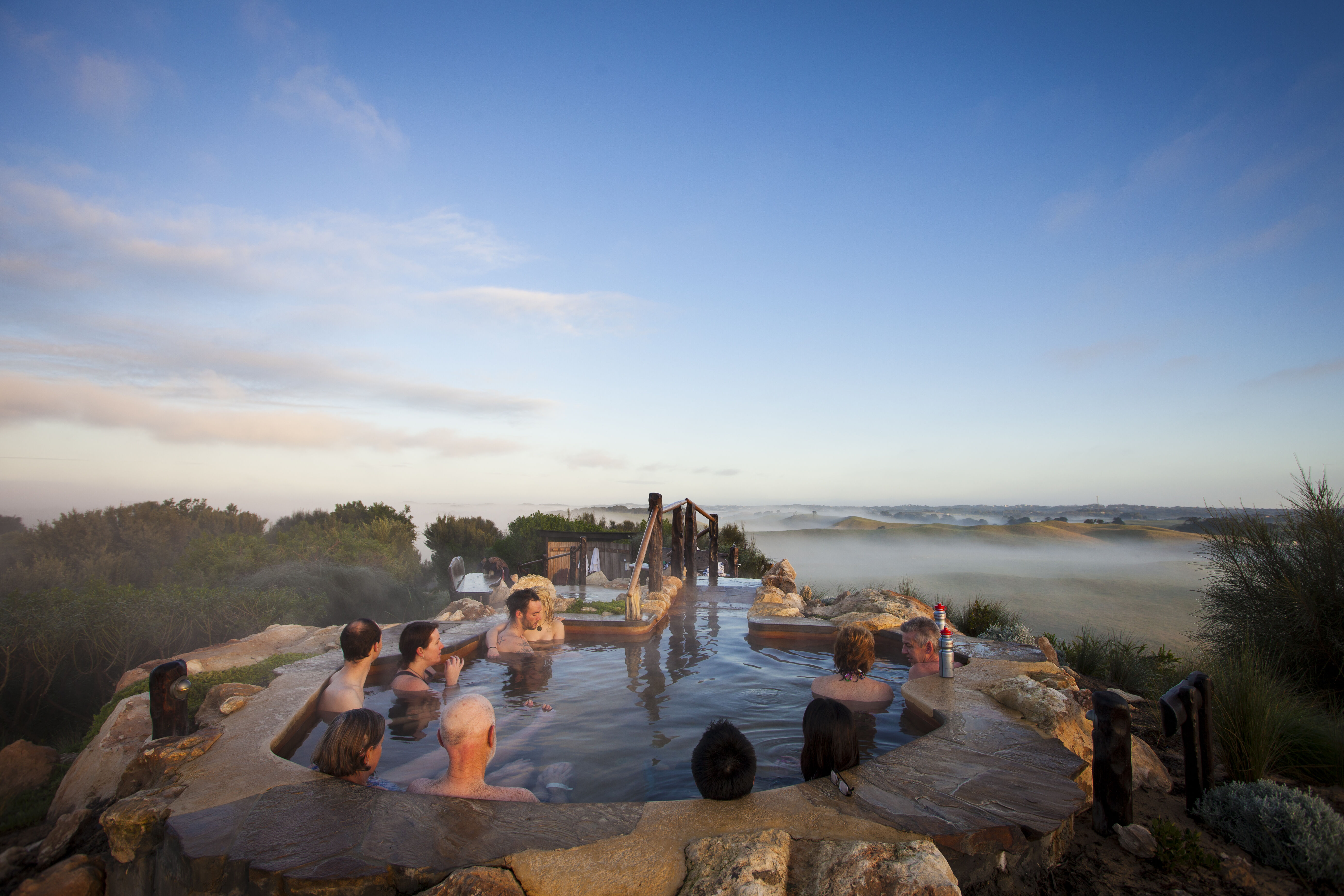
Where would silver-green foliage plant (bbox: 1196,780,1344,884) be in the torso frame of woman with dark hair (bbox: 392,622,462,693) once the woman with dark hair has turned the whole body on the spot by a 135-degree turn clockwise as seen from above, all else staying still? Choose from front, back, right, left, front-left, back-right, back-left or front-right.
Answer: left

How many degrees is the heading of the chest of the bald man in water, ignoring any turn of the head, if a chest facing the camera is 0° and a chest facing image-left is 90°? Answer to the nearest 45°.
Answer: approximately 180°

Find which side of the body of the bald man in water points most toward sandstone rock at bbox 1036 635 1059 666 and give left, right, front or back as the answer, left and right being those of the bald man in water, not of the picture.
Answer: right

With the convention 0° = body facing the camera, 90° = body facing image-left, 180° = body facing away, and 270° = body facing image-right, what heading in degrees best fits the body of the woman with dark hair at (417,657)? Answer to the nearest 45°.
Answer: approximately 270°

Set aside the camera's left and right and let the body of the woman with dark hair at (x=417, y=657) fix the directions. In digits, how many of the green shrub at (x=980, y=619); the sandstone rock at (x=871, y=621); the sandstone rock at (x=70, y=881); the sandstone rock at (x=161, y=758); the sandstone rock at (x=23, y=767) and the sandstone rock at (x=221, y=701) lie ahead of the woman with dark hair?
2

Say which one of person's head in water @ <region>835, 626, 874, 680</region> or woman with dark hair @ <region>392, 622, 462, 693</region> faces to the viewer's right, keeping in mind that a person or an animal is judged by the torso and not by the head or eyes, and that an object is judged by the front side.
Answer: the woman with dark hair

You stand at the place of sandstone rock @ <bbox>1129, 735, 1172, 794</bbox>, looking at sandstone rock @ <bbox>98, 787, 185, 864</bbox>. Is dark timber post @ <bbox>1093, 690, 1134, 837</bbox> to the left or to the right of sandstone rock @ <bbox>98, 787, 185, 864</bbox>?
left

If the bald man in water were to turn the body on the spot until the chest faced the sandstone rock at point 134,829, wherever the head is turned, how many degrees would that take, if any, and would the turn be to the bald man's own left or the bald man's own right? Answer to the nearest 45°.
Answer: approximately 90° to the bald man's own left

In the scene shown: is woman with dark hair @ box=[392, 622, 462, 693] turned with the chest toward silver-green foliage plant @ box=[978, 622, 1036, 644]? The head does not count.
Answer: yes

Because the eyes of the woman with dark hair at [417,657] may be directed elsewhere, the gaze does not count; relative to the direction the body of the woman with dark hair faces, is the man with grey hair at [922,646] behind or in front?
in front

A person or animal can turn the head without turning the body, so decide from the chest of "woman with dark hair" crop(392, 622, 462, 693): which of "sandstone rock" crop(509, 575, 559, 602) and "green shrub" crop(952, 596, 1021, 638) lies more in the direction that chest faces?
the green shrub

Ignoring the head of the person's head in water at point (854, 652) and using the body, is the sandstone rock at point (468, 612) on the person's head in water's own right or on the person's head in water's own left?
on the person's head in water's own left

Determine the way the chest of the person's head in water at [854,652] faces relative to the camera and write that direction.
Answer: away from the camera

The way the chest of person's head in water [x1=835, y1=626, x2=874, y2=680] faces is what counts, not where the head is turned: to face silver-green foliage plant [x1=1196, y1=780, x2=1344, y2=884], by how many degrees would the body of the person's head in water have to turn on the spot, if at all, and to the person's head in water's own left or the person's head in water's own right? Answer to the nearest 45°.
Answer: approximately 135° to the person's head in water's own right

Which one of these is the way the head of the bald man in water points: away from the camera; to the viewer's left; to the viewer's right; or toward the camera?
away from the camera
